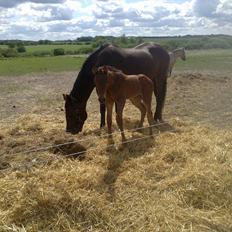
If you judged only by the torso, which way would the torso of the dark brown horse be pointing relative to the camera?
to the viewer's left

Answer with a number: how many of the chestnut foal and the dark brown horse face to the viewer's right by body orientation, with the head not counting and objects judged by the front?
0

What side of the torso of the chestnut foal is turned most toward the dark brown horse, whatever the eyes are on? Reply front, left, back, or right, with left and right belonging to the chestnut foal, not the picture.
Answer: right
